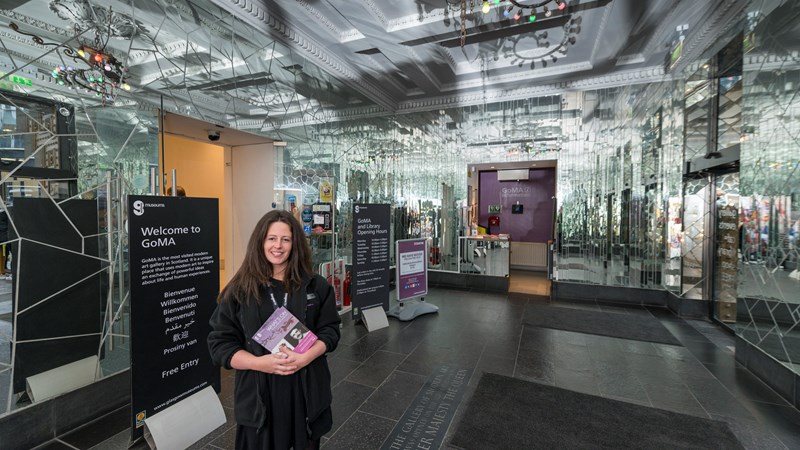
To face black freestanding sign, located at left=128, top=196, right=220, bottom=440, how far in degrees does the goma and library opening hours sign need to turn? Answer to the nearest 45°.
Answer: approximately 90° to its right

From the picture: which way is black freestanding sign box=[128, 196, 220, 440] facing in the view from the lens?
facing the viewer and to the right of the viewer

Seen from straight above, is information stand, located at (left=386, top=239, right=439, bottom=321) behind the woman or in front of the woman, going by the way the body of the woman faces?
behind

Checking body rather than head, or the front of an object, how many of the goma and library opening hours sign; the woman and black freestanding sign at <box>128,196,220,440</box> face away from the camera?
0

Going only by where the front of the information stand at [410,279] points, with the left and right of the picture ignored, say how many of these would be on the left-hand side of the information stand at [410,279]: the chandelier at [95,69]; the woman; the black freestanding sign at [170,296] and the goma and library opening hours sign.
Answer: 0

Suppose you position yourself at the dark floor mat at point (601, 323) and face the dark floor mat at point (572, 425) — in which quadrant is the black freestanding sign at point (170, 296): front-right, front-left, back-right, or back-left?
front-right

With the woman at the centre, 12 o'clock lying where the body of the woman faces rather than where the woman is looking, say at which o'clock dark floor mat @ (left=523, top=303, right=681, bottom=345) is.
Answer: The dark floor mat is roughly at 8 o'clock from the woman.

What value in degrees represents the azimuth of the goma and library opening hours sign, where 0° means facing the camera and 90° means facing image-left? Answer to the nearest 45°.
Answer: approximately 315°

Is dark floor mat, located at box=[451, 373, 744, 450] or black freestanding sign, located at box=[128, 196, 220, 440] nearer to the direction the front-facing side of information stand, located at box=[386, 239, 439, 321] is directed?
the dark floor mat

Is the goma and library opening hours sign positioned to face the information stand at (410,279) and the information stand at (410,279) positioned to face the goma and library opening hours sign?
no

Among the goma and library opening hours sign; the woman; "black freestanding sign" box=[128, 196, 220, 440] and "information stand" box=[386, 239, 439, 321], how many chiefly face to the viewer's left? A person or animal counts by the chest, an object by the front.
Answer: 0

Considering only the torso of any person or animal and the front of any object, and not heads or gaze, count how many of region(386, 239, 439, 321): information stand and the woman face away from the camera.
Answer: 0

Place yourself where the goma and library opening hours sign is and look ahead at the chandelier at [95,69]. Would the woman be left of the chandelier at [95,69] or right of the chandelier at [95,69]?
left

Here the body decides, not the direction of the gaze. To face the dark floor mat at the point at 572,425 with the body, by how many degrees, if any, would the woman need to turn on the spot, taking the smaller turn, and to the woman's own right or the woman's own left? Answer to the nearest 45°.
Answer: approximately 90° to the woman's own left

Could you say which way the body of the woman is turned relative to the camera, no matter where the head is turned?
toward the camera

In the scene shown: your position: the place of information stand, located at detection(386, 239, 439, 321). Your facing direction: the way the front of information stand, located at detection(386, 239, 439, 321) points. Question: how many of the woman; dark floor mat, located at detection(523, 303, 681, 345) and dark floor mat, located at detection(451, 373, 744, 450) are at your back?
0

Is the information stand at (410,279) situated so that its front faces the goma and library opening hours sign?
no

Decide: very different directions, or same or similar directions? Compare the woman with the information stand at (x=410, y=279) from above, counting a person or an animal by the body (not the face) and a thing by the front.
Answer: same or similar directions

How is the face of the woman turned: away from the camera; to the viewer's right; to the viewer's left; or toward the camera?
toward the camera

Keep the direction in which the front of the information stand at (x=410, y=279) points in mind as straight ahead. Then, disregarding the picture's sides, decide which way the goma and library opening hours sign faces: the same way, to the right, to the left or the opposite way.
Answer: the same way
